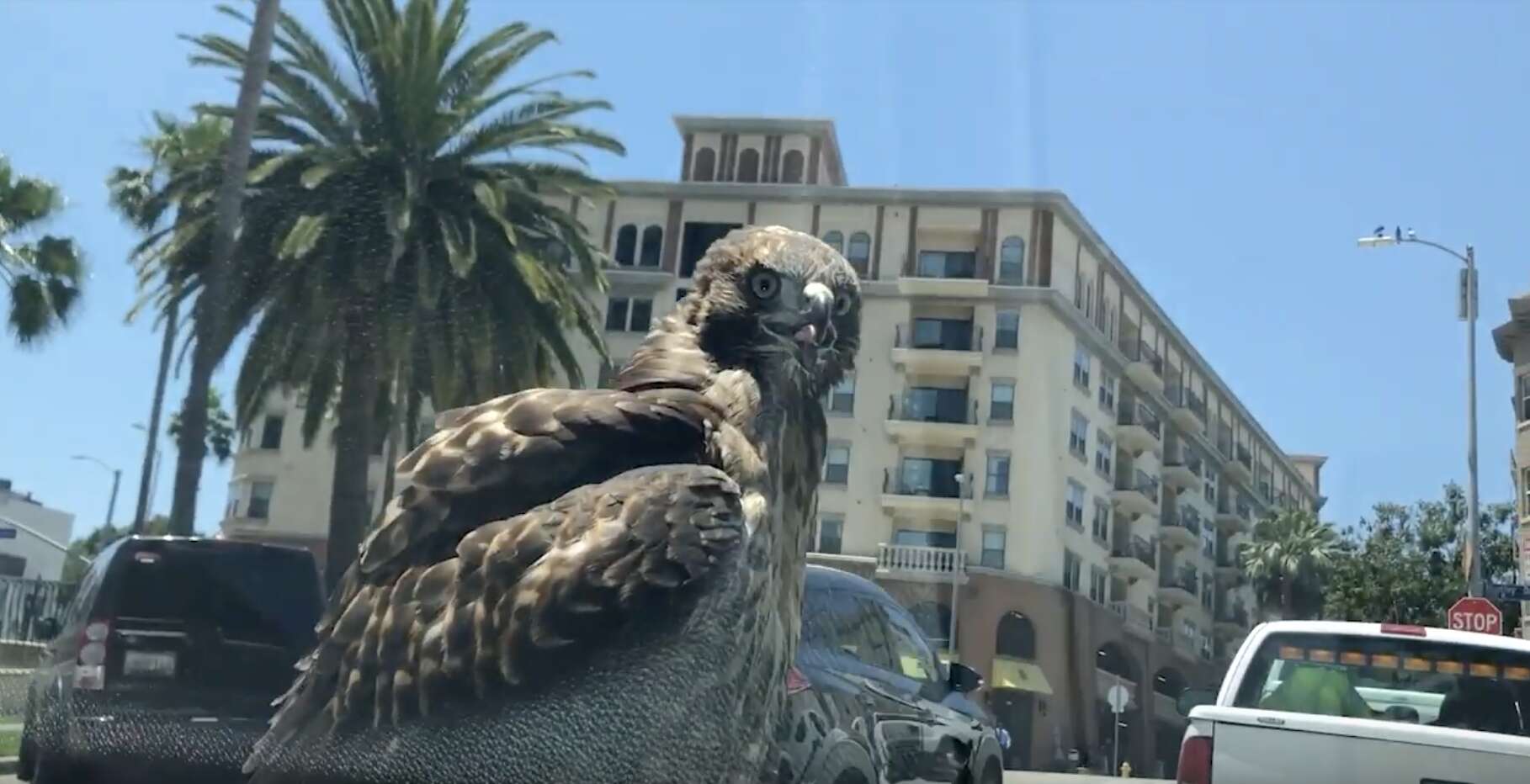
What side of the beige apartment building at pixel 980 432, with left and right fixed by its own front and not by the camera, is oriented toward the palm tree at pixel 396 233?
front

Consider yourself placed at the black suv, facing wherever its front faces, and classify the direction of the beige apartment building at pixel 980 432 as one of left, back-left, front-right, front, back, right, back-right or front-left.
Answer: front-right

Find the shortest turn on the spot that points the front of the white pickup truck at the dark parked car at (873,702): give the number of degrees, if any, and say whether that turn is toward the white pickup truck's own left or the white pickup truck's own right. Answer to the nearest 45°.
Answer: approximately 90° to the white pickup truck's own left

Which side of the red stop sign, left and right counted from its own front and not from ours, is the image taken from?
front

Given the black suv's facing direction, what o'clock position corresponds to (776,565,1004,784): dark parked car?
The dark parked car is roughly at 4 o'clock from the black suv.

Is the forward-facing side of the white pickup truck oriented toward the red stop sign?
yes

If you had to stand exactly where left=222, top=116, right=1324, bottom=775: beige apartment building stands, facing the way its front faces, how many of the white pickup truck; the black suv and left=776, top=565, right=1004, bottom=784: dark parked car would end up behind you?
0

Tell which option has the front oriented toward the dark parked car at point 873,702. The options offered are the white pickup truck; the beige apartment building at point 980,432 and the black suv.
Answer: the beige apartment building

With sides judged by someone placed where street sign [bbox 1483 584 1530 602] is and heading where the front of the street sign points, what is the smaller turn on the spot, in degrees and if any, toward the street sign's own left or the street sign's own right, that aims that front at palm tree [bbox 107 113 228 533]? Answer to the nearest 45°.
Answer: approximately 45° to the street sign's own right

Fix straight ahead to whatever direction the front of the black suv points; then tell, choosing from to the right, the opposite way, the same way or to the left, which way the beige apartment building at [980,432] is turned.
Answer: the opposite way

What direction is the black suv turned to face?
away from the camera

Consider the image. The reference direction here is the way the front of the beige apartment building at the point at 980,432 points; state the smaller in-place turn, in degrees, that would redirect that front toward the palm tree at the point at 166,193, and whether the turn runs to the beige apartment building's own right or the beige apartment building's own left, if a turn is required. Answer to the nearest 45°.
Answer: approximately 45° to the beige apartment building's own right

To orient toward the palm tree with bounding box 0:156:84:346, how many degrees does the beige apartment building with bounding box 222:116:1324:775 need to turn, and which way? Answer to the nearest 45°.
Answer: approximately 45° to its right

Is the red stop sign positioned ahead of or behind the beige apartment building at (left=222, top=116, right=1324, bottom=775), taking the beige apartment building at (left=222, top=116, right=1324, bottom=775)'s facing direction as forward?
ahead
